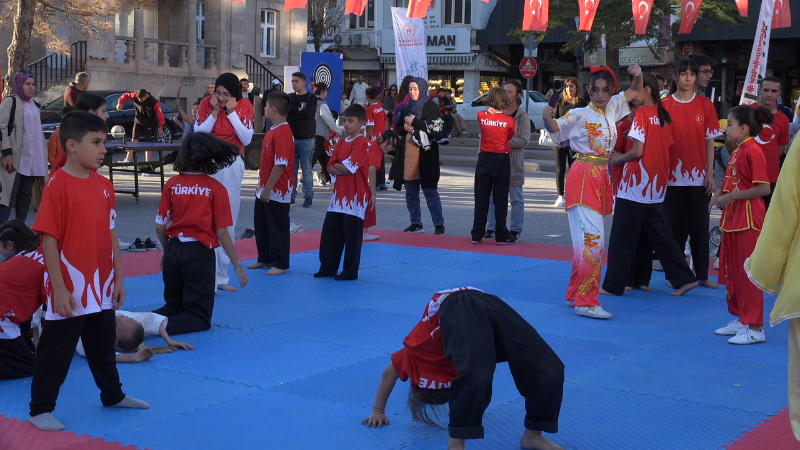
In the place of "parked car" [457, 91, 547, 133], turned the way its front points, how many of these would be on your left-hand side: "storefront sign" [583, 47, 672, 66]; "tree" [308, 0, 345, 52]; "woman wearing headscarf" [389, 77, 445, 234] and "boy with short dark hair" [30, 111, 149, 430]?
2

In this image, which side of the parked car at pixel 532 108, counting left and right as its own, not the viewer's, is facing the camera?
left

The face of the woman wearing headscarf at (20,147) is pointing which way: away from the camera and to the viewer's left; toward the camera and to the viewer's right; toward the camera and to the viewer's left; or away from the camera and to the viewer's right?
toward the camera and to the viewer's right

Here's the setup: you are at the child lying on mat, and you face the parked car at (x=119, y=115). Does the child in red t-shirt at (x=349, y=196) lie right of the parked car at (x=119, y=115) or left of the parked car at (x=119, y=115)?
right

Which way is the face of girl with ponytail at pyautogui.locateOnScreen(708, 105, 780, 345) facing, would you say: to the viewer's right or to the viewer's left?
to the viewer's left

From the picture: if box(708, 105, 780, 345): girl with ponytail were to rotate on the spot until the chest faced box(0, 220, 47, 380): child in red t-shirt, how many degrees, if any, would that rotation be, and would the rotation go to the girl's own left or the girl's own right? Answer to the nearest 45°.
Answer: approximately 45° to the girl's own left

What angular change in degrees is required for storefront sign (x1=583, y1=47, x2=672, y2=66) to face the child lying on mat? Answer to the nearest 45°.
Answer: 0° — it already faces them

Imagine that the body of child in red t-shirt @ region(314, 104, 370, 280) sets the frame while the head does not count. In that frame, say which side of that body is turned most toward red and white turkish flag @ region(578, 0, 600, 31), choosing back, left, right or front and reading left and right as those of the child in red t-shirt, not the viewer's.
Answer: back

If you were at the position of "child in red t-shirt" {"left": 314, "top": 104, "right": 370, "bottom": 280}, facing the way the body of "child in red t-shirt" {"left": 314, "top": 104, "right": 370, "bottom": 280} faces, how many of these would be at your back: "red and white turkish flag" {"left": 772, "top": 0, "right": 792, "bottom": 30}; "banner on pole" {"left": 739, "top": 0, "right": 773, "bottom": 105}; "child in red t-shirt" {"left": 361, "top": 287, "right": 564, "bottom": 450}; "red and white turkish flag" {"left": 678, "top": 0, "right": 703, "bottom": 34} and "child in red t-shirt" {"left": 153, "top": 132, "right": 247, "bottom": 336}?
3
